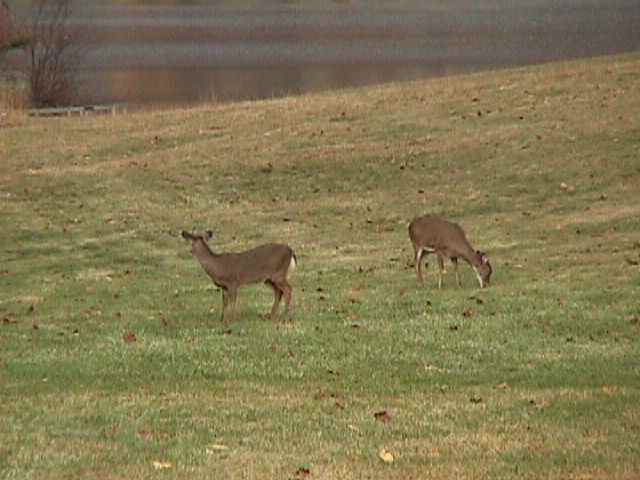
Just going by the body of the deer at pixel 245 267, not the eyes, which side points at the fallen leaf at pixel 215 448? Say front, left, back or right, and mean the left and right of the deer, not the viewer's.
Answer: left

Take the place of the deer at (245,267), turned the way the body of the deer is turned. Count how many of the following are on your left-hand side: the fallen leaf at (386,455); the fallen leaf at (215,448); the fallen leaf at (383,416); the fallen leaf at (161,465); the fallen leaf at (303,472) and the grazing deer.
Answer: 5

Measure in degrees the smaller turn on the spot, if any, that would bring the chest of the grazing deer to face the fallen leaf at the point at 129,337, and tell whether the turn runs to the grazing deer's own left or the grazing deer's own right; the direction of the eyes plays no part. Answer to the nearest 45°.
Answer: approximately 135° to the grazing deer's own right

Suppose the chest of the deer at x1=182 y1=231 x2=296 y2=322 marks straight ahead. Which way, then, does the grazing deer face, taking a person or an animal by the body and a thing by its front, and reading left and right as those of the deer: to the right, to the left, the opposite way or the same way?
the opposite way

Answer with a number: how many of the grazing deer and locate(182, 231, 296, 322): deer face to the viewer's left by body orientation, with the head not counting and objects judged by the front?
1

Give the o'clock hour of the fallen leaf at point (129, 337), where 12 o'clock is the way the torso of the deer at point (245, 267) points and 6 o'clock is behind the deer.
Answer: The fallen leaf is roughly at 11 o'clock from the deer.

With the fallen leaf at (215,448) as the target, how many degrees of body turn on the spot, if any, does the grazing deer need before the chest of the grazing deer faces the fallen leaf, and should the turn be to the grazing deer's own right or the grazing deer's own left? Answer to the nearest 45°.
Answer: approximately 90° to the grazing deer's own right

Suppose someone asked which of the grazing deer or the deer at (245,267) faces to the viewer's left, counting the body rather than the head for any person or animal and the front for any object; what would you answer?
the deer

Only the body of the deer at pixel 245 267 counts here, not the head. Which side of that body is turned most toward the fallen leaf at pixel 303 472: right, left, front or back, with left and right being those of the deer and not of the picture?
left

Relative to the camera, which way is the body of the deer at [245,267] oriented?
to the viewer's left

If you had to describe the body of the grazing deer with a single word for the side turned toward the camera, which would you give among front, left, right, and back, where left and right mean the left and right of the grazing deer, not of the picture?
right

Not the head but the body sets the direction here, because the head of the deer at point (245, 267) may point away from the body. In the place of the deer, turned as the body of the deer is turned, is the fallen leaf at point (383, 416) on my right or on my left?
on my left

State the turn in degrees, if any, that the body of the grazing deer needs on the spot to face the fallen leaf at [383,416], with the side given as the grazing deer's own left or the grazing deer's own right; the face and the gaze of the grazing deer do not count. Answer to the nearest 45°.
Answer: approximately 90° to the grazing deer's own right
